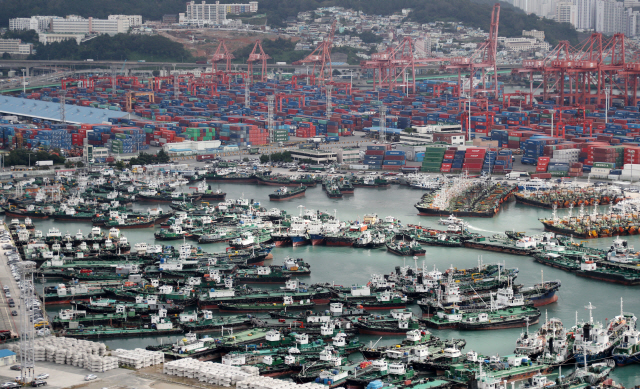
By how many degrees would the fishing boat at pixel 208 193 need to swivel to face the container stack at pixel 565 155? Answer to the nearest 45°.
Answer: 0° — it already faces it

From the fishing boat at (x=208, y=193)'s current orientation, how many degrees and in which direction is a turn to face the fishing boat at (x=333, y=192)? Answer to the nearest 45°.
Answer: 0° — it already faces it

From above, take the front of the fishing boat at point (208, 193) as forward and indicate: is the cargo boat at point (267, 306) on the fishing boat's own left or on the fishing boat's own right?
on the fishing boat's own right

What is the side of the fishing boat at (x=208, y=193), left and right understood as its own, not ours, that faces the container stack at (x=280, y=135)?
left

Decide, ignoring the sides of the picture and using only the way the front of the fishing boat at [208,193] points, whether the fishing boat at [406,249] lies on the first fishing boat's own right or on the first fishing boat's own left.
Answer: on the first fishing boat's own right

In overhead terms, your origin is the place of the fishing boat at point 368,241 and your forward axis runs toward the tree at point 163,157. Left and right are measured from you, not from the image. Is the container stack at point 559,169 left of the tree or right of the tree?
right

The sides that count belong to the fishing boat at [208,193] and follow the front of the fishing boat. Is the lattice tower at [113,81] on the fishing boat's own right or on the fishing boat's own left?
on the fishing boat's own left

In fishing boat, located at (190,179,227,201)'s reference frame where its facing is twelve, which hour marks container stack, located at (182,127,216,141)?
The container stack is roughly at 9 o'clock from the fishing boat.

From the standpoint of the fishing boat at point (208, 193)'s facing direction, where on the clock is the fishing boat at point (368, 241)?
the fishing boat at point (368, 241) is roughly at 2 o'clock from the fishing boat at point (208, 193).

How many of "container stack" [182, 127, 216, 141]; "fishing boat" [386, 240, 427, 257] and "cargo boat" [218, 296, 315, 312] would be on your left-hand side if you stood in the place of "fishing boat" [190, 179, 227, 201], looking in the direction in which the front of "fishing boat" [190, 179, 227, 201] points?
1

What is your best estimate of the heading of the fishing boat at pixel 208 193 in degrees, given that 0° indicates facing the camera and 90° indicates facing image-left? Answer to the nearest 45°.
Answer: approximately 270°

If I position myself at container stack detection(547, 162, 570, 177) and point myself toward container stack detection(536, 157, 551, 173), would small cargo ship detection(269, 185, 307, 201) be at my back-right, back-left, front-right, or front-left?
front-left

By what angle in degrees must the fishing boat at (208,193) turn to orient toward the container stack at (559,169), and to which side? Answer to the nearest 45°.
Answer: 0° — it already faces it

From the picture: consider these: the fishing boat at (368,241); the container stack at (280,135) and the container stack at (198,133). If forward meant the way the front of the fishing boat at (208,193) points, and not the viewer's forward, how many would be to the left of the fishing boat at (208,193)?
2

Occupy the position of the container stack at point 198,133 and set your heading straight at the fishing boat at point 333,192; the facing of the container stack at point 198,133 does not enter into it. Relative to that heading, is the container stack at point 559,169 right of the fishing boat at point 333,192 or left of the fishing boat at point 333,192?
left

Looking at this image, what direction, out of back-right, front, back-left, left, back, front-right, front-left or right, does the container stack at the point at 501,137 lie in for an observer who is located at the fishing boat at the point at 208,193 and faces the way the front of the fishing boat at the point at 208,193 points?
front-left
